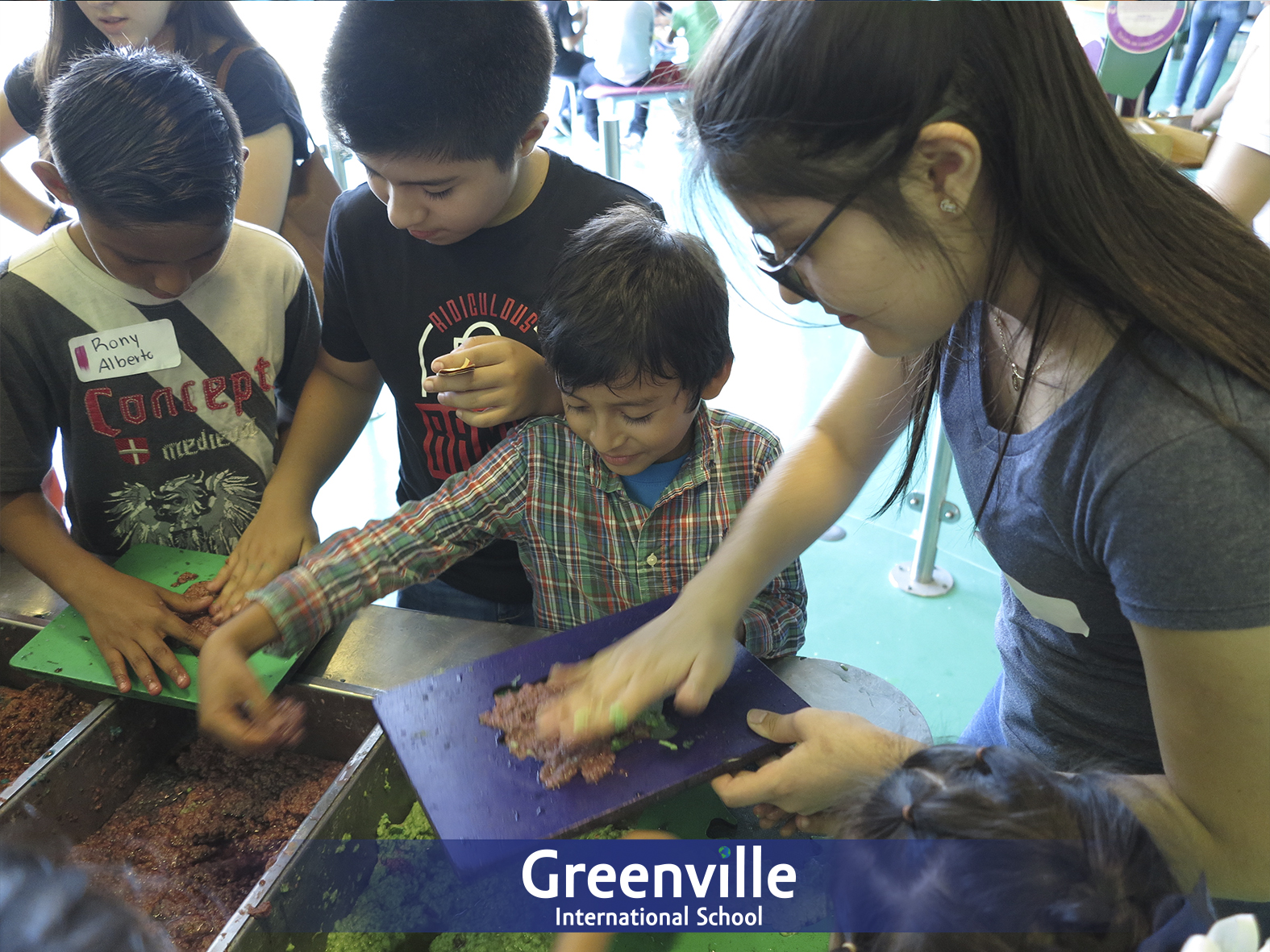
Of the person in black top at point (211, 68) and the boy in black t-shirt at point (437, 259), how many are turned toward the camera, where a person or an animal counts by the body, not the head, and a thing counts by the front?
2

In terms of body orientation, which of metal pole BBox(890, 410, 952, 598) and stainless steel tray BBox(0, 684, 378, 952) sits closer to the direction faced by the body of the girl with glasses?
the stainless steel tray

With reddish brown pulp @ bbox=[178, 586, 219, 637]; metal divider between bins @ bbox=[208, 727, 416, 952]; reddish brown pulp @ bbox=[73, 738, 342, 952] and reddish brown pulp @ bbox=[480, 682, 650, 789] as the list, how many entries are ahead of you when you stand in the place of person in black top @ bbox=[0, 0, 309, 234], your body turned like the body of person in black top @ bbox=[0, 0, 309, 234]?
4

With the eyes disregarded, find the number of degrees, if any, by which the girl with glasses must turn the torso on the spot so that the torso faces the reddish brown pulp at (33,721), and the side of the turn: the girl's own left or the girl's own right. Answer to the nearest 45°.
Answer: approximately 45° to the girl's own right

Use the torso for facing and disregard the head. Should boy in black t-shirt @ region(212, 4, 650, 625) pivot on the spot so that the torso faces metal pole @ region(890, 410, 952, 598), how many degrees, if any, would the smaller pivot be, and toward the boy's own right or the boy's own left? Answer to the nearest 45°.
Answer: approximately 135° to the boy's own left

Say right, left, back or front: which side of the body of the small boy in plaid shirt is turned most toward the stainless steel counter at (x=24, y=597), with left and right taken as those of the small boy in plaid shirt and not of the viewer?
right

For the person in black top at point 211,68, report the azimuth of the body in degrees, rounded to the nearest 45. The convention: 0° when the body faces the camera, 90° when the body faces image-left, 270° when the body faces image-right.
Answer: approximately 0°

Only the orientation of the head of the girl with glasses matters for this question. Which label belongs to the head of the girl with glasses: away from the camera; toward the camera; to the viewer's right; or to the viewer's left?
to the viewer's left

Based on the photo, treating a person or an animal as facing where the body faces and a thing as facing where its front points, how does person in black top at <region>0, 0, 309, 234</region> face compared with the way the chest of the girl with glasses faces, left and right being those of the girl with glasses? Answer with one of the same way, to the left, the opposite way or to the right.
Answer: to the left

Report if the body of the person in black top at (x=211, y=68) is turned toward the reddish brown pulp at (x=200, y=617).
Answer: yes
